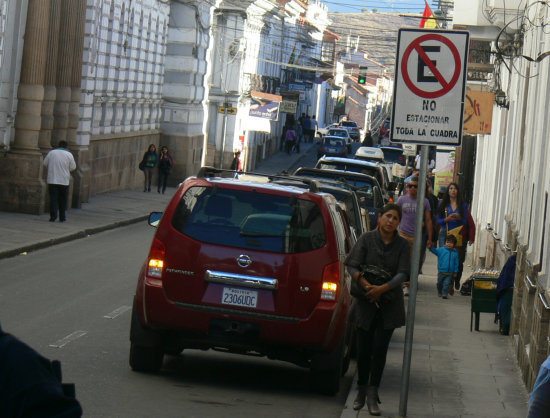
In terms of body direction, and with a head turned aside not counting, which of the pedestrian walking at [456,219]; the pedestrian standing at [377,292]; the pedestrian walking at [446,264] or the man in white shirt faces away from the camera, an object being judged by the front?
the man in white shirt

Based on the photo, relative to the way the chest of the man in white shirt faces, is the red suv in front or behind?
behind

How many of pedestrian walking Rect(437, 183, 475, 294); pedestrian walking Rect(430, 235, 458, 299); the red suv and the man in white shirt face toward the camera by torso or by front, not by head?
2

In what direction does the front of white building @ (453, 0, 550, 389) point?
to the viewer's left

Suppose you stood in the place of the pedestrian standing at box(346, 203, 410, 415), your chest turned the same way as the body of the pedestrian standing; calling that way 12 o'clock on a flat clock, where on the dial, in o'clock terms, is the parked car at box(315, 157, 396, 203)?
The parked car is roughly at 6 o'clock from the pedestrian standing.

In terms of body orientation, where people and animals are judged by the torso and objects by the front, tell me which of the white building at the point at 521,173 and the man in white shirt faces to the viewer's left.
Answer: the white building

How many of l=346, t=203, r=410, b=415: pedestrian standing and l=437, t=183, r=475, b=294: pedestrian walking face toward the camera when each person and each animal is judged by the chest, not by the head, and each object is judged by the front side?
2

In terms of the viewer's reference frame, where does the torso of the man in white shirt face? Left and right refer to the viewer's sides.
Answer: facing away from the viewer

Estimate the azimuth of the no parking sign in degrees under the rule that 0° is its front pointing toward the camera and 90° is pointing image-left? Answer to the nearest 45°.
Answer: approximately 0°
